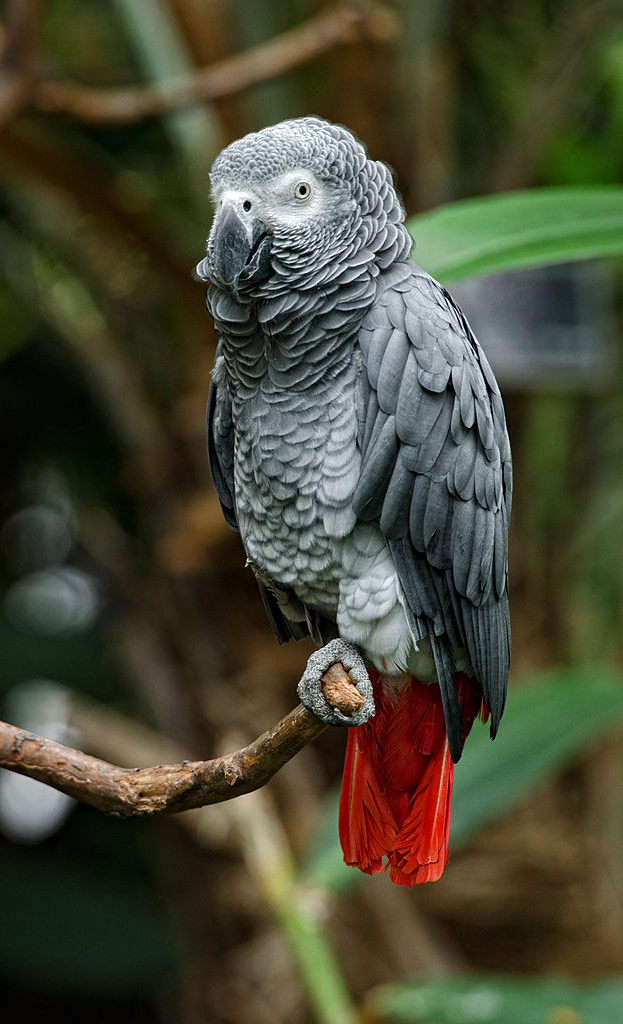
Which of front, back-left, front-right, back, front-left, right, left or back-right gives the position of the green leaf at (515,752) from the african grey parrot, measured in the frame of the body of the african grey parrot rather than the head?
back-right

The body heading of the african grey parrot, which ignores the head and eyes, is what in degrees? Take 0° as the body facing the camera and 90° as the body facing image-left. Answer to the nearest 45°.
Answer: approximately 45°
